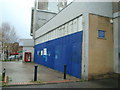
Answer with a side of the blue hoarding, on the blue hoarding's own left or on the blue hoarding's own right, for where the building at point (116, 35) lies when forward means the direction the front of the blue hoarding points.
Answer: on the blue hoarding's own left

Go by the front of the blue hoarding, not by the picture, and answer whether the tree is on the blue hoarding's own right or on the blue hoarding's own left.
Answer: on the blue hoarding's own right

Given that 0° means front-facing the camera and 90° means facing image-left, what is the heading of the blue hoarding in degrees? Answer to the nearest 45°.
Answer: approximately 45°

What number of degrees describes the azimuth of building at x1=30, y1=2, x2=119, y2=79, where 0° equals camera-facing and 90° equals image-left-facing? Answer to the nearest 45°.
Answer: approximately 45°

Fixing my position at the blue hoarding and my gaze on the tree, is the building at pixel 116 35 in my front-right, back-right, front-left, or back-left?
back-right

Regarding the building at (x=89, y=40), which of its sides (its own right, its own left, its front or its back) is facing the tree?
right
